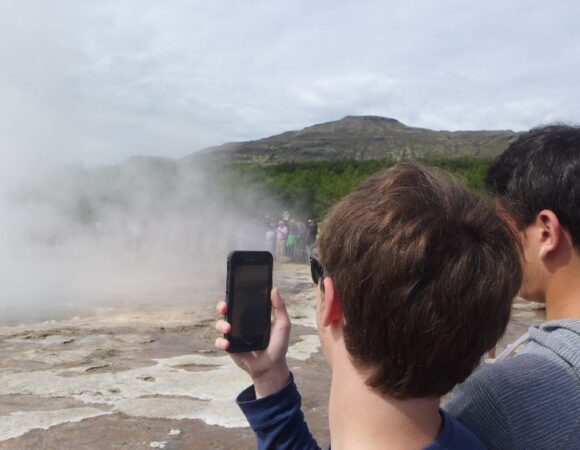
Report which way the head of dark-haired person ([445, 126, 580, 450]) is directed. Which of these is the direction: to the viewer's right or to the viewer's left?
to the viewer's left

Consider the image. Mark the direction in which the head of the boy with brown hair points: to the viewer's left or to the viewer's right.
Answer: to the viewer's left

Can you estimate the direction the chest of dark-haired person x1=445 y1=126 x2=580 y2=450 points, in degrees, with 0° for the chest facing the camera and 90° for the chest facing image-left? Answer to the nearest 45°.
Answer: approximately 135°

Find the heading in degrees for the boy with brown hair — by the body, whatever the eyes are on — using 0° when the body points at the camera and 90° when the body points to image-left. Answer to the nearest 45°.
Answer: approximately 135°
